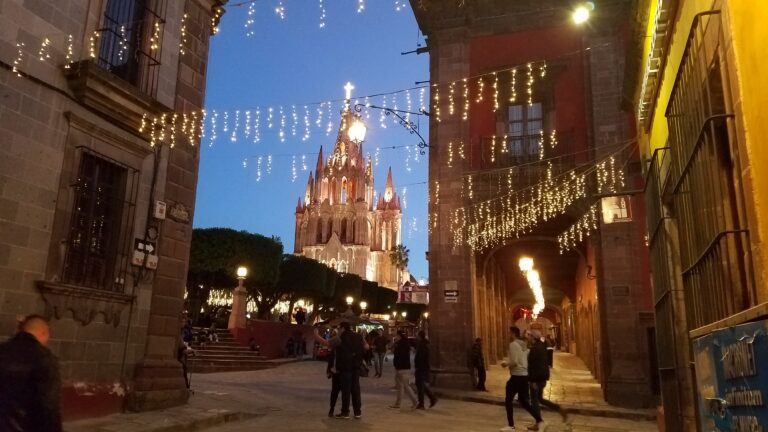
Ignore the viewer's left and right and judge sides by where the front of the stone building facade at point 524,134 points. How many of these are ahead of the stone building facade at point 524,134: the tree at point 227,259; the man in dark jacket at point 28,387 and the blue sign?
2

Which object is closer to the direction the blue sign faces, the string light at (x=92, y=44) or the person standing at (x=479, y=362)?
the string light

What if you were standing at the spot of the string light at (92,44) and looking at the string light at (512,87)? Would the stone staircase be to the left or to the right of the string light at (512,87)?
left

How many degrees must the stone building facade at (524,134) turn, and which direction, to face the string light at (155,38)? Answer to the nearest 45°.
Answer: approximately 45° to its right
